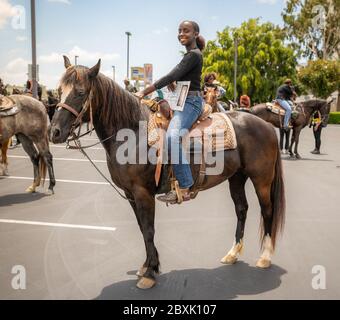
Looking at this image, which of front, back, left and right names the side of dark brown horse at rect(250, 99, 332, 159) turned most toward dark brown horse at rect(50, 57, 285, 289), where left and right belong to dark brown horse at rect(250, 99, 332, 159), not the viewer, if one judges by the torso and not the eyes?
right

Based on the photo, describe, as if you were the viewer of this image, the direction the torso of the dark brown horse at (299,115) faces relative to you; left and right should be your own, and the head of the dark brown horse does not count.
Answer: facing to the right of the viewer

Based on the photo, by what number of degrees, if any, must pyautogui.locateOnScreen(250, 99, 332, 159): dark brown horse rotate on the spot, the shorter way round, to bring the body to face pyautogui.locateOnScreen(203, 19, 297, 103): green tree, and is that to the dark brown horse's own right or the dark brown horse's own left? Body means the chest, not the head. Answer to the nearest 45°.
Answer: approximately 90° to the dark brown horse's own left

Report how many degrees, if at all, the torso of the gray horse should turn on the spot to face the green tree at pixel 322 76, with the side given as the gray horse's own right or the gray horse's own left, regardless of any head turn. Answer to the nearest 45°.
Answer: approximately 135° to the gray horse's own right

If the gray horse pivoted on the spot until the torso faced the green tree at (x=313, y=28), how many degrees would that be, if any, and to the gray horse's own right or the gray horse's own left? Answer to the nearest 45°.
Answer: approximately 135° to the gray horse's own right

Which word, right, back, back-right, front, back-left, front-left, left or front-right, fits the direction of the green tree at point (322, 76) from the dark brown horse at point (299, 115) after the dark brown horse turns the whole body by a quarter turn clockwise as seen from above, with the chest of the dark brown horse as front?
back

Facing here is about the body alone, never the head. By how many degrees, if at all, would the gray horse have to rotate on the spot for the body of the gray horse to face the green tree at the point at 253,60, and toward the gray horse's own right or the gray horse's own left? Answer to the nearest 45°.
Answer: approximately 135° to the gray horse's own right

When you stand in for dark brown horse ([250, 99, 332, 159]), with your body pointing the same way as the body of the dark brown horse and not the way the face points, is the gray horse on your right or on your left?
on your right

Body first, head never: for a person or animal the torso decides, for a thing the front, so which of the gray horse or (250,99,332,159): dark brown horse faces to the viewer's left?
the gray horse

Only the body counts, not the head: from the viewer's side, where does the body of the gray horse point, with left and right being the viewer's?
facing to the left of the viewer

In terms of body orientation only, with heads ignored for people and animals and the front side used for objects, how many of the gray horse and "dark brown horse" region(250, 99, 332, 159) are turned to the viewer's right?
1

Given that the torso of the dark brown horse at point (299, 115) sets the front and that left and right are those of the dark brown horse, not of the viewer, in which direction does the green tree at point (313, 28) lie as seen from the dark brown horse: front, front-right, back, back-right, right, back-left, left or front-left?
left
